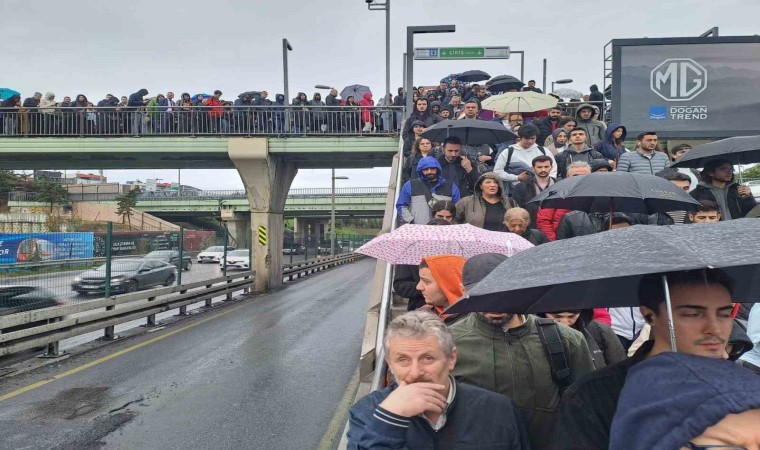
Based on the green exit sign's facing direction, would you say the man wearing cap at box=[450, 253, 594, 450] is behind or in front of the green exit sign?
in front

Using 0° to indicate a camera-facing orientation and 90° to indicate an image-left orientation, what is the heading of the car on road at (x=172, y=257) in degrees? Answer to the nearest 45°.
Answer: approximately 45°

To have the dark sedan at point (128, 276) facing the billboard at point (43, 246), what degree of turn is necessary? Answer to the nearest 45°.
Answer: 0° — it already faces it

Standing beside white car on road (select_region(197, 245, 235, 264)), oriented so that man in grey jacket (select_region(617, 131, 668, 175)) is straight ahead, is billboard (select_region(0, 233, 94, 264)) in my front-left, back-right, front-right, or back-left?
front-right

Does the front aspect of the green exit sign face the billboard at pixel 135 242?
no

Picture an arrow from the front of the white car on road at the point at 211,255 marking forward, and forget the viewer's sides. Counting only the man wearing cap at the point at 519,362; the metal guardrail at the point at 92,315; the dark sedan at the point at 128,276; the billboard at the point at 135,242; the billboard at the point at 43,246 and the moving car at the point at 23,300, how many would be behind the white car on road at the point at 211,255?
0

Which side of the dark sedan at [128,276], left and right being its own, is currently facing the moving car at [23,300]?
front

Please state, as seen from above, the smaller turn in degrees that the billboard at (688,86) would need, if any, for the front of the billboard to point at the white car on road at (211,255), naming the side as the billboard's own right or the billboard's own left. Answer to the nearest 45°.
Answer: approximately 90° to the billboard's own right

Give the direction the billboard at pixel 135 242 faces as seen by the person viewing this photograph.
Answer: facing the viewer

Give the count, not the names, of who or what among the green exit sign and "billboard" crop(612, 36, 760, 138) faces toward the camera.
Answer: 2

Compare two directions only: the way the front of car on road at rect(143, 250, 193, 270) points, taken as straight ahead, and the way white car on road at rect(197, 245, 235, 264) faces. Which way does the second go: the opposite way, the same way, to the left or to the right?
the same way

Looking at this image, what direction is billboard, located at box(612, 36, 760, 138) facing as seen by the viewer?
toward the camera

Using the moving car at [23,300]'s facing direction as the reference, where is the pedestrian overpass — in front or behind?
behind

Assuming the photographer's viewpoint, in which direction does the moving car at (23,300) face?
facing the viewer and to the left of the viewer

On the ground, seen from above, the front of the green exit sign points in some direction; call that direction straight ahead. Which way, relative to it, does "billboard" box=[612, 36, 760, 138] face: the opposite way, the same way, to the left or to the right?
the same way

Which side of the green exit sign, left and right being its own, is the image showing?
front
